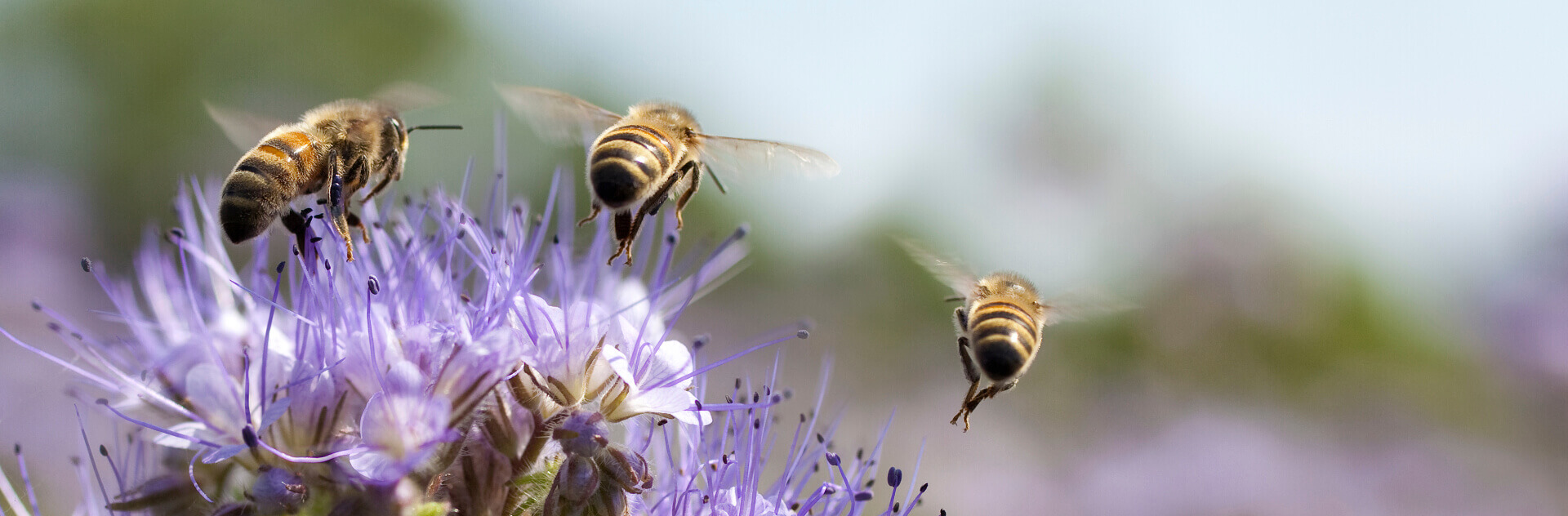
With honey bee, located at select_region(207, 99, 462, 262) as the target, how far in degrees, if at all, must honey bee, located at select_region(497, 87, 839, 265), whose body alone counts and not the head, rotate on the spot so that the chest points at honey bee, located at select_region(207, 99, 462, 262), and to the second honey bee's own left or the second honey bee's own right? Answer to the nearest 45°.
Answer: approximately 135° to the second honey bee's own left

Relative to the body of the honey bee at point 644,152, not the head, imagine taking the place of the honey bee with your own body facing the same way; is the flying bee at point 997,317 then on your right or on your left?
on your right

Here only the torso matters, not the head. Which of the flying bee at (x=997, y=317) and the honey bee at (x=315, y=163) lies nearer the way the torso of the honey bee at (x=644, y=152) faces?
the flying bee

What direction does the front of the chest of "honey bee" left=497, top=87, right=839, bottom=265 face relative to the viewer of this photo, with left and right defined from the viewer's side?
facing away from the viewer and to the right of the viewer

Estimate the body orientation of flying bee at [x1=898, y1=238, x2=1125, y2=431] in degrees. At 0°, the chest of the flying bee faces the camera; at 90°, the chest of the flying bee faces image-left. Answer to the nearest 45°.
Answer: approximately 180°

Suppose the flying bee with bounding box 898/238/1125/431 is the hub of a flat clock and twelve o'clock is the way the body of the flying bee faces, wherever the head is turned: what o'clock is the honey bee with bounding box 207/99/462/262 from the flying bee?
The honey bee is roughly at 8 o'clock from the flying bee.

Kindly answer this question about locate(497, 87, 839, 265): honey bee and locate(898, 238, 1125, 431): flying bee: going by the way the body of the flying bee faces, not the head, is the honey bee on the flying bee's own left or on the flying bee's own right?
on the flying bee's own left
